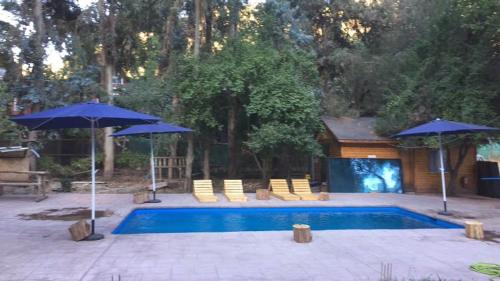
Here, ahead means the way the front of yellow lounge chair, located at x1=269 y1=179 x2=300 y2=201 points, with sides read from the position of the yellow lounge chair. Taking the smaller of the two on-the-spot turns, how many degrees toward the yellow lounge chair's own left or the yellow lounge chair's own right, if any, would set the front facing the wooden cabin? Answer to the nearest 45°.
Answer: approximately 90° to the yellow lounge chair's own left

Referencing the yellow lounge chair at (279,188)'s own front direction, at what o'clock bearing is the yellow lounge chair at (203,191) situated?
the yellow lounge chair at (203,191) is roughly at 4 o'clock from the yellow lounge chair at (279,188).

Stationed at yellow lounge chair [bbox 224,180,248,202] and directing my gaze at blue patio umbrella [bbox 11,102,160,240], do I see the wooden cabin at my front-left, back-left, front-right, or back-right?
back-left

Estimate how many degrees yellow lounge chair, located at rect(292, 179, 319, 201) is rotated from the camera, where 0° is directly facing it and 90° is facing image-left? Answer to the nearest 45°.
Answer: approximately 315°

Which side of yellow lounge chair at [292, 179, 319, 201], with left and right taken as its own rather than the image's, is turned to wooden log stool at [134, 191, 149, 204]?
right

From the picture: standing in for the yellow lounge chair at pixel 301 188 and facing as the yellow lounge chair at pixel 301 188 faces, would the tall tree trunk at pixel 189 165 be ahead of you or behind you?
behind

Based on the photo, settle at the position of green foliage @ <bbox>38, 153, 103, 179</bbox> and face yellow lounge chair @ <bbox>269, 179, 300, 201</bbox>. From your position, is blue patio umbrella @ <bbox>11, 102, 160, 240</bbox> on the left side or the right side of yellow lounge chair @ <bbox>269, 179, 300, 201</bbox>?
right

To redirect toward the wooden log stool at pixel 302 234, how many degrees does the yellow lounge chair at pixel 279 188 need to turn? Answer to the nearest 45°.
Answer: approximately 45° to its right

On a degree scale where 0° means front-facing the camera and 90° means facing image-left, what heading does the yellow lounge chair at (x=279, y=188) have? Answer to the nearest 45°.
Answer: approximately 315°
